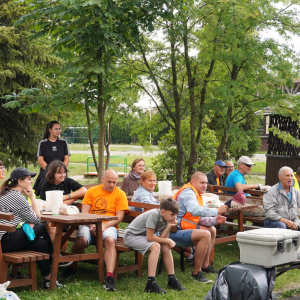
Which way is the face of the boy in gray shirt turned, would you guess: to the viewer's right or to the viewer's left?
to the viewer's right

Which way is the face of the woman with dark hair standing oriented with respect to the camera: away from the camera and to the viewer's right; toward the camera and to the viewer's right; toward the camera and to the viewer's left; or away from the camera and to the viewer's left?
toward the camera and to the viewer's right

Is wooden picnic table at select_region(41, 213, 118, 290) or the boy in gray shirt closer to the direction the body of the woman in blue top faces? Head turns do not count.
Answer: the boy in gray shirt

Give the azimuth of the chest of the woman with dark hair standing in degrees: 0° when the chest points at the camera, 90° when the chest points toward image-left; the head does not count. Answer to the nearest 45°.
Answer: approximately 0°

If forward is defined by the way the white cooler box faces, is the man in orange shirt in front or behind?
behind

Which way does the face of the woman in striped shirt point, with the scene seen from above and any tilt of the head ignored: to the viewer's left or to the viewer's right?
to the viewer's right
